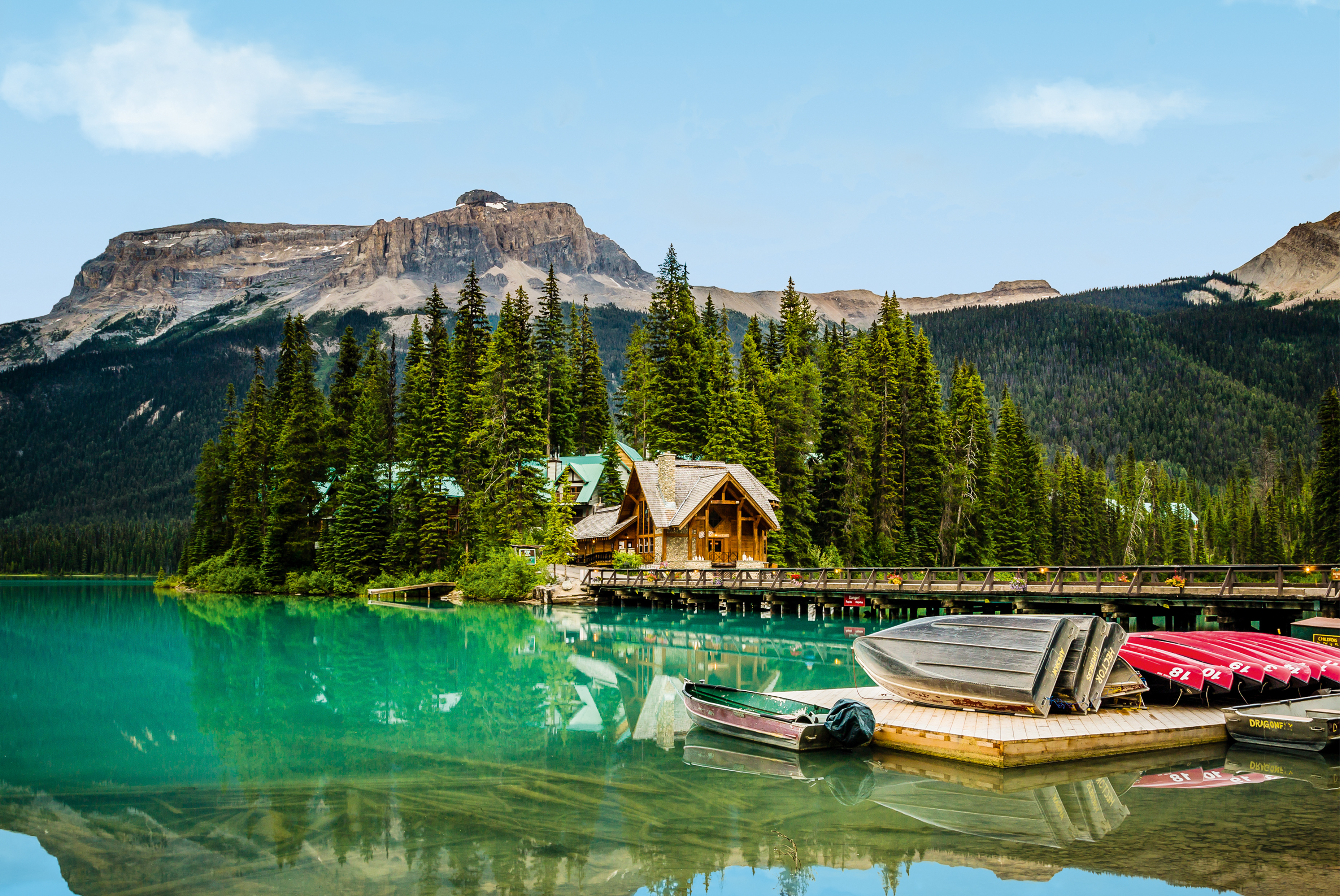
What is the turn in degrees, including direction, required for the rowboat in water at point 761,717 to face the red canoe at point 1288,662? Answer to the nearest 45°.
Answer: approximately 135° to its right

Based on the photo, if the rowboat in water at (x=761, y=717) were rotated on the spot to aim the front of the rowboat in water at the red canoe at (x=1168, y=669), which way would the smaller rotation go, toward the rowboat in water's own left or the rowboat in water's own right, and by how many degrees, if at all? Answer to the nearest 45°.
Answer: approximately 135° to the rowboat in water's own right

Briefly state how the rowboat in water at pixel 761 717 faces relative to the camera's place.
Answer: facing away from the viewer and to the left of the viewer

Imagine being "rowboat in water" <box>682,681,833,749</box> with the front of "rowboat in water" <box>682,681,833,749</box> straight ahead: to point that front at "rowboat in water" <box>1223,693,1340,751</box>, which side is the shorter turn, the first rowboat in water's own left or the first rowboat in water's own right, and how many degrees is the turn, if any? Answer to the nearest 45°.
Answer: approximately 135° to the first rowboat in water's own right

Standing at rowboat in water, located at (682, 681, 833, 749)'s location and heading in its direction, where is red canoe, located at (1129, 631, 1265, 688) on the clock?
The red canoe is roughly at 4 o'clock from the rowboat in water.

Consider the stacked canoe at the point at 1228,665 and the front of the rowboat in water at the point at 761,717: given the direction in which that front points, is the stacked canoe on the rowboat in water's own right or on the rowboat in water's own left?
on the rowboat in water's own right

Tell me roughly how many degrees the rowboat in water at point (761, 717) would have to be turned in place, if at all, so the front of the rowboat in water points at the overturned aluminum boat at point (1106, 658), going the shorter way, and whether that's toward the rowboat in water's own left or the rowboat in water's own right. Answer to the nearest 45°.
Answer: approximately 135° to the rowboat in water's own right

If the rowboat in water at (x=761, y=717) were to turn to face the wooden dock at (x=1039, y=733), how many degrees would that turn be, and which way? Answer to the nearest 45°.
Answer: approximately 135° to its right
